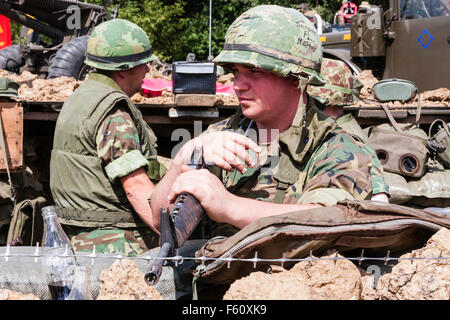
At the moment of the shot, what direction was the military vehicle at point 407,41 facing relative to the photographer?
facing to the left of the viewer

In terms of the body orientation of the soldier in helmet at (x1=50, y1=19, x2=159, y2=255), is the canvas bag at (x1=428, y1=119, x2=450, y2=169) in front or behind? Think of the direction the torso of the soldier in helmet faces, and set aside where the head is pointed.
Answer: in front

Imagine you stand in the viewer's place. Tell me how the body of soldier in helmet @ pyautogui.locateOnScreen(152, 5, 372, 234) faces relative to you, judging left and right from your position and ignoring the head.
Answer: facing the viewer and to the left of the viewer

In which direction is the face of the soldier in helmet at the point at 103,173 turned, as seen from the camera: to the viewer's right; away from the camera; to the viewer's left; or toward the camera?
to the viewer's right

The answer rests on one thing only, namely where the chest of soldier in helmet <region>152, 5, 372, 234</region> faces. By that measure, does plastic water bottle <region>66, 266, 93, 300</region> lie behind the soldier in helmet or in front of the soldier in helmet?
in front

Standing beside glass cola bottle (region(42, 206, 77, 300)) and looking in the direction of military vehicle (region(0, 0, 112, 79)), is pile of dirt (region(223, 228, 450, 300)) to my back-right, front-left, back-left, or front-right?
back-right

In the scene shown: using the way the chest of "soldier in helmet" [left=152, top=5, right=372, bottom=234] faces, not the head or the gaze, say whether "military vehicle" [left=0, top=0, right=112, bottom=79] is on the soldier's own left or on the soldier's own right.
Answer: on the soldier's own right

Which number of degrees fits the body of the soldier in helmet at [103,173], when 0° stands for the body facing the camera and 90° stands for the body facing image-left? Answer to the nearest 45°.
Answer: approximately 225°

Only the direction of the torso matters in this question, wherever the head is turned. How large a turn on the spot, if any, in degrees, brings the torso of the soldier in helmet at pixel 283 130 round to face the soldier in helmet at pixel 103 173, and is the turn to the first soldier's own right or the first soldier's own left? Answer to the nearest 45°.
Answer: approximately 90° to the first soldier's own right

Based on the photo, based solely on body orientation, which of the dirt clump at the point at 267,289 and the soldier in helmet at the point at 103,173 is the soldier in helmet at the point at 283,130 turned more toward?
the dirt clump

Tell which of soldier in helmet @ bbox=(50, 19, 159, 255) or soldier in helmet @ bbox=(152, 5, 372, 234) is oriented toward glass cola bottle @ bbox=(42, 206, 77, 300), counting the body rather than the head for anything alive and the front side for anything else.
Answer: soldier in helmet @ bbox=(152, 5, 372, 234)

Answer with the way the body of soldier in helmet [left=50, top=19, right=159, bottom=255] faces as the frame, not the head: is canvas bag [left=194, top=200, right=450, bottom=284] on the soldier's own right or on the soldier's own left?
on the soldier's own right

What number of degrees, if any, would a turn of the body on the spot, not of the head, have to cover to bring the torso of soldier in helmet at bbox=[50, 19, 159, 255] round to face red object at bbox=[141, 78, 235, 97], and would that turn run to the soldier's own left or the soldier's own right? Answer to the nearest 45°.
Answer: approximately 45° to the soldier's own left
